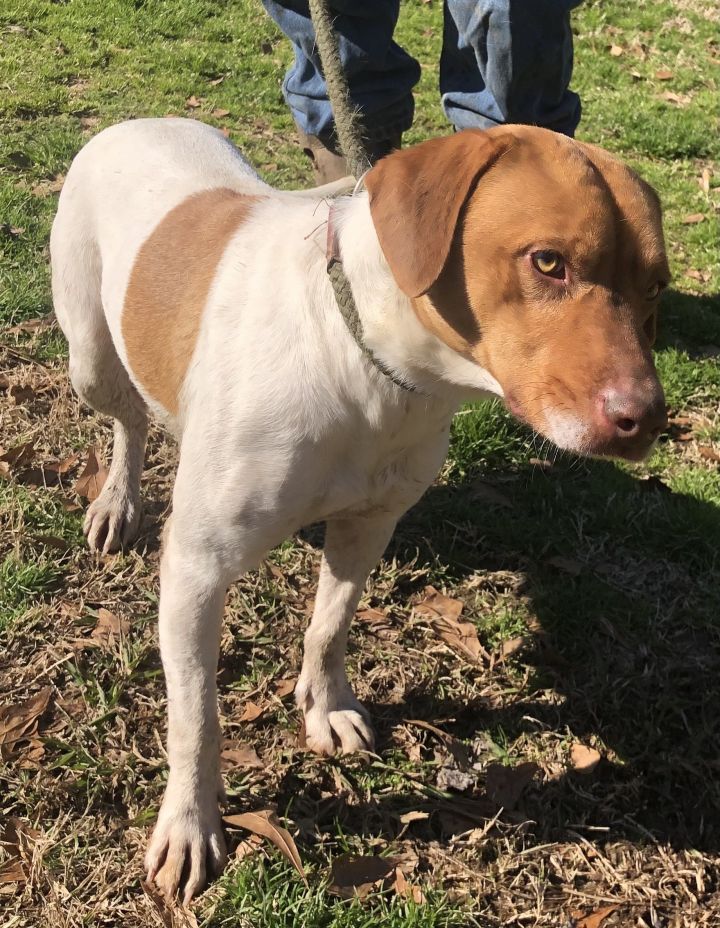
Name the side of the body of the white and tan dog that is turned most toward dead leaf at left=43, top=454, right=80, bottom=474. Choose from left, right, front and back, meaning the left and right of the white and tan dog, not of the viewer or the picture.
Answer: back

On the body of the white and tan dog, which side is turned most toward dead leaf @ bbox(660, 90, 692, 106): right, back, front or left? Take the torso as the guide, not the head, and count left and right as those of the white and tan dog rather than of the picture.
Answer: left

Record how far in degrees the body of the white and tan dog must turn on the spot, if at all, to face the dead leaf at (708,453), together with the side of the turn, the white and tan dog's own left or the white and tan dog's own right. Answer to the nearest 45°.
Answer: approximately 90° to the white and tan dog's own left

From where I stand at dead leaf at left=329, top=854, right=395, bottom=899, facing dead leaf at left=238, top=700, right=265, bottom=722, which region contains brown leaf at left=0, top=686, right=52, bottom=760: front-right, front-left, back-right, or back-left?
front-left

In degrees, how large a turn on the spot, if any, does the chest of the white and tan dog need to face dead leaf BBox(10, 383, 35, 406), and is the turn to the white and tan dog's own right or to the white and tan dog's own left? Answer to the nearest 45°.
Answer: approximately 180°

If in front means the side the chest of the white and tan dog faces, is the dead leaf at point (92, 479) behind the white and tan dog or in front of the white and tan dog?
behind

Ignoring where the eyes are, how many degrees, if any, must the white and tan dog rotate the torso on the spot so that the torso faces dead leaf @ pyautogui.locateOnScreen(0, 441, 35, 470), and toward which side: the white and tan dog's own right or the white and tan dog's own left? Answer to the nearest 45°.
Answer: approximately 180°

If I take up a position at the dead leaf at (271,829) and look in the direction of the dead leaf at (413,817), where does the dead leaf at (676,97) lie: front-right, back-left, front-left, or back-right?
front-left

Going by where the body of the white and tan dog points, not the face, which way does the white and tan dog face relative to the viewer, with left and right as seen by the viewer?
facing the viewer and to the right of the viewer

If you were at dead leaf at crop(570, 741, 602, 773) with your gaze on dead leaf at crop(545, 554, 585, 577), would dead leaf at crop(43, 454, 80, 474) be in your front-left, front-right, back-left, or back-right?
front-left
